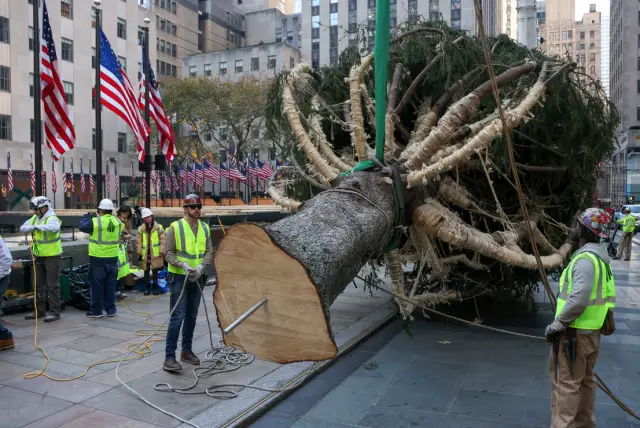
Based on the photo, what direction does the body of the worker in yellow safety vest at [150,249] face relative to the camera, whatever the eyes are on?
toward the camera

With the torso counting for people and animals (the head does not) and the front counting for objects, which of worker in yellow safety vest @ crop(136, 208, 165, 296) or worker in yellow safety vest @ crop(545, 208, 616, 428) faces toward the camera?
worker in yellow safety vest @ crop(136, 208, 165, 296)

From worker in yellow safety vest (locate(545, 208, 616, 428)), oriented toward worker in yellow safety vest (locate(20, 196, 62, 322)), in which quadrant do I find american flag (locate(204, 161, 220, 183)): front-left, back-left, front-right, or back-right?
front-right

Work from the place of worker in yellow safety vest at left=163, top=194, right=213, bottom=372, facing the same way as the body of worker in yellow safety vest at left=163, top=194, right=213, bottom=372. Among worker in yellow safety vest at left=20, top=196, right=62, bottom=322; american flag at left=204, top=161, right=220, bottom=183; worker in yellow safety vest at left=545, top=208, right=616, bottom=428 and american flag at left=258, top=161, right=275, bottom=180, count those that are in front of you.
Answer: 1

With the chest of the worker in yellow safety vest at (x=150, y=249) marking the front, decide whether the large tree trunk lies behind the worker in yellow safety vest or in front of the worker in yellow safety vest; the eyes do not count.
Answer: in front

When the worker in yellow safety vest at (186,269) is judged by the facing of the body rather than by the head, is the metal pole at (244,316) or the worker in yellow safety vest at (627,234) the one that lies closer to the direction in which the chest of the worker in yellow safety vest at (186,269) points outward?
the metal pole

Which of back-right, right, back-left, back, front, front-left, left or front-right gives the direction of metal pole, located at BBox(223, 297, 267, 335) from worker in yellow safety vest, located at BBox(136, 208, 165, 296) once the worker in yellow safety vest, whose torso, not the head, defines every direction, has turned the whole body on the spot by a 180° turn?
back

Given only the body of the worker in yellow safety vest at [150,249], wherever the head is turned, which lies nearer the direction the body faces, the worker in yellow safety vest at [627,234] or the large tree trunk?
the large tree trunk

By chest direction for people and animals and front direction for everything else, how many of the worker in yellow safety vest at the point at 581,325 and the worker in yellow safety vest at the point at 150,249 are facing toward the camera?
1

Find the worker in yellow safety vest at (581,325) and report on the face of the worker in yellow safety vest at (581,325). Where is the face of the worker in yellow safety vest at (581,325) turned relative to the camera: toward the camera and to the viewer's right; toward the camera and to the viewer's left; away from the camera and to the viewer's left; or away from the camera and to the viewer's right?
away from the camera and to the viewer's left

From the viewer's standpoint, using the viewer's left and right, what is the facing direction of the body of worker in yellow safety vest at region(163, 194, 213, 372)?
facing the viewer and to the right of the viewer

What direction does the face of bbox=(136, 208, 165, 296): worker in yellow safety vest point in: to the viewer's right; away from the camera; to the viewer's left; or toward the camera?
toward the camera

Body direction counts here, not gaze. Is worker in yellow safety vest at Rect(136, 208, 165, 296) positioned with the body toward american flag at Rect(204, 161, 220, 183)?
no

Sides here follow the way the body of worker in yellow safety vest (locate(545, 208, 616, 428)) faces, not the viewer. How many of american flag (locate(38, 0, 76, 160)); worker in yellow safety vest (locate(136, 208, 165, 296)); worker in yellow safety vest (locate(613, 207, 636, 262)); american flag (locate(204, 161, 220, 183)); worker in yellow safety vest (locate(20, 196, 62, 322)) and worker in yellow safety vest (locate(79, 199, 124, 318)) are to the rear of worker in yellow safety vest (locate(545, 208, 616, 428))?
0

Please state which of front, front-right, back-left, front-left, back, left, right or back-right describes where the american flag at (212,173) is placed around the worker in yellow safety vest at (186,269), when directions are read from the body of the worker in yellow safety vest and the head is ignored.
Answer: back-left

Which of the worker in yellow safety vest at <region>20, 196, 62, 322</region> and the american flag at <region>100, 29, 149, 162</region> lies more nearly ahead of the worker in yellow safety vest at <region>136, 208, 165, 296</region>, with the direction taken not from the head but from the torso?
the worker in yellow safety vest
